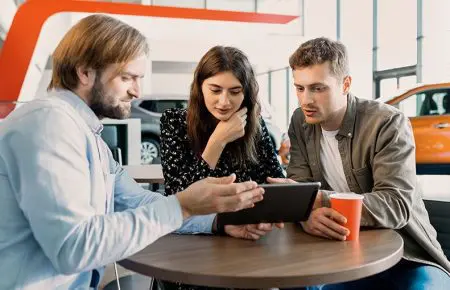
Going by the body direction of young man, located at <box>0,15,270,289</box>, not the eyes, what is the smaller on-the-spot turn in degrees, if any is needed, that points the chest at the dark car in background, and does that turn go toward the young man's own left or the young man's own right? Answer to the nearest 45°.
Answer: approximately 90° to the young man's own left

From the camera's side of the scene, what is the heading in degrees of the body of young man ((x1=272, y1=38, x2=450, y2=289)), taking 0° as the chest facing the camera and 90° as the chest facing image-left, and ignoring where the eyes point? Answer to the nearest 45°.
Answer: approximately 45°

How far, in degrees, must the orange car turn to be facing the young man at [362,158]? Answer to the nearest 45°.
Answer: approximately 90° to its left

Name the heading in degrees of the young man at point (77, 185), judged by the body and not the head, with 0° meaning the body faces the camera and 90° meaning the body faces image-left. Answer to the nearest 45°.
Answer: approximately 270°

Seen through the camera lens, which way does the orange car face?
facing to the left of the viewer

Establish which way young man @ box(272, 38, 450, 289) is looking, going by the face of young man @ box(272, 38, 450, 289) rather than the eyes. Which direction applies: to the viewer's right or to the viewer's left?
to the viewer's left

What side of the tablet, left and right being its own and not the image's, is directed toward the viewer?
back

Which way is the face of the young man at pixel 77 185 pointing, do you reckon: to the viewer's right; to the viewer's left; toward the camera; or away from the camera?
to the viewer's right
